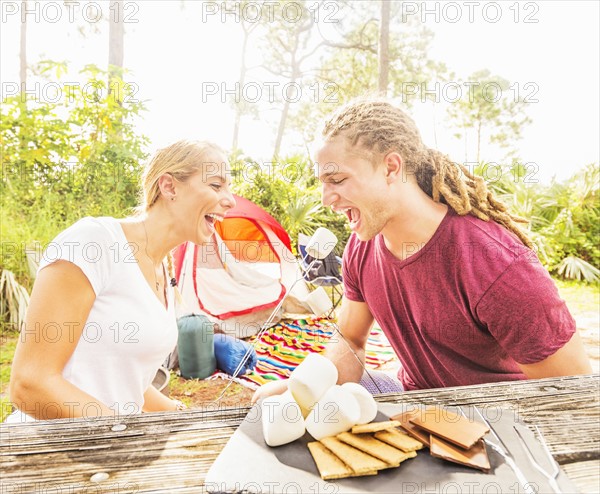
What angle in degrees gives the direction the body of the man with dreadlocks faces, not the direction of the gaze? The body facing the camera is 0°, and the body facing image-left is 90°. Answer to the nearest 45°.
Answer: approximately 45°

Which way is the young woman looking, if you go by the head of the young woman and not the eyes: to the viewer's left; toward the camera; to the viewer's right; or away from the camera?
to the viewer's right

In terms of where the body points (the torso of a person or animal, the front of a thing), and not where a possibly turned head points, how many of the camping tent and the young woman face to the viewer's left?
0

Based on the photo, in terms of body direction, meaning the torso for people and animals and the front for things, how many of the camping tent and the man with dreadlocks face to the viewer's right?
0

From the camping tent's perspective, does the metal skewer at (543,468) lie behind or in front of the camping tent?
in front

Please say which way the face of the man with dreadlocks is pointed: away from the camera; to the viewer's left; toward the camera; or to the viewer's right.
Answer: to the viewer's left

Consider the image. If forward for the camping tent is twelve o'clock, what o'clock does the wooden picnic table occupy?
The wooden picnic table is roughly at 12 o'clock from the camping tent.

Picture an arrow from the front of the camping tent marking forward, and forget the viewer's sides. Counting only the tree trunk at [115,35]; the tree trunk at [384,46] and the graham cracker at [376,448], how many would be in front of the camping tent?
1

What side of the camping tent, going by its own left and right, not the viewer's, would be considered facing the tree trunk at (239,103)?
back
